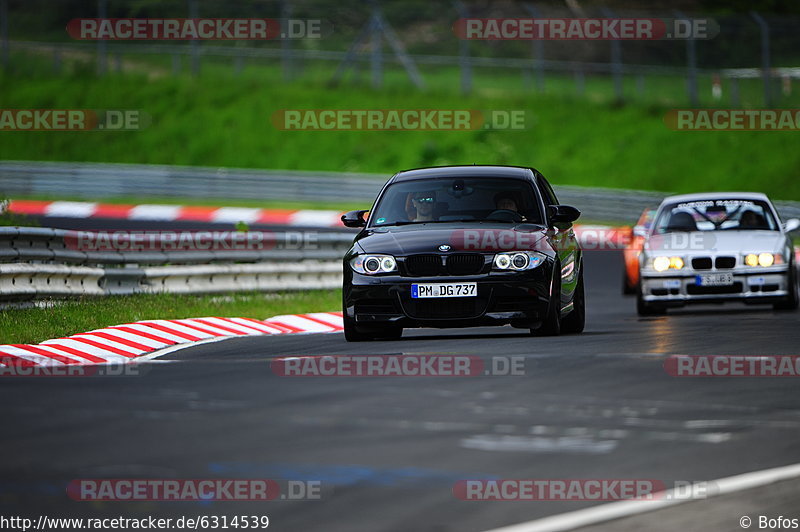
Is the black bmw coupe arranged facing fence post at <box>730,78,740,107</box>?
no

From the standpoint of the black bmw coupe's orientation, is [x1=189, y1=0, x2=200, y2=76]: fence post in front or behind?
behind

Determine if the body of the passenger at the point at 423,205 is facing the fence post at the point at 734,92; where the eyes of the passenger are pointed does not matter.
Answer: no

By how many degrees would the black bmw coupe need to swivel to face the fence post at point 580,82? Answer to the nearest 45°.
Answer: approximately 180°

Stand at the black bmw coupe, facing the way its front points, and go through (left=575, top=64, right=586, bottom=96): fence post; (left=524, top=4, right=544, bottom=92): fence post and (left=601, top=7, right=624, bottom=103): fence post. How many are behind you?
3

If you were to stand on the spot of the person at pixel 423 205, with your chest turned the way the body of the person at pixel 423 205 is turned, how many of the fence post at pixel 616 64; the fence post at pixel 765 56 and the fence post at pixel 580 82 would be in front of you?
0

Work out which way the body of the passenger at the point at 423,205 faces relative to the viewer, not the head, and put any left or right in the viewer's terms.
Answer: facing the viewer

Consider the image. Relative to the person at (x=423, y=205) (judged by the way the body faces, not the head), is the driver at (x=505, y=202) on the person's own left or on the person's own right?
on the person's own left

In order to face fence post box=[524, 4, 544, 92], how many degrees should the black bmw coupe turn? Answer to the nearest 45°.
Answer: approximately 180°

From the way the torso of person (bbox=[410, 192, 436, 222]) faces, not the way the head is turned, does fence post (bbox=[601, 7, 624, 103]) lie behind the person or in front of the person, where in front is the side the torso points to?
behind

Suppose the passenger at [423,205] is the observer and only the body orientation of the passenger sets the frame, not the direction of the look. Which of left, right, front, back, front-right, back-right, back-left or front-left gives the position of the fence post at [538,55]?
back

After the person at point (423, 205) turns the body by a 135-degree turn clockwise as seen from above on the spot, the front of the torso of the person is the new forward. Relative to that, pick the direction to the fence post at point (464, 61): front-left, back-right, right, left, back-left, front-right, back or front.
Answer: front-right

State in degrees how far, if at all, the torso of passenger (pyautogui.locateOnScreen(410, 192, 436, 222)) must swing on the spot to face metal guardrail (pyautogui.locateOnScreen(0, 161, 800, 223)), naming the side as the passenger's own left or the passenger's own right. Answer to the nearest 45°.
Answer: approximately 180°

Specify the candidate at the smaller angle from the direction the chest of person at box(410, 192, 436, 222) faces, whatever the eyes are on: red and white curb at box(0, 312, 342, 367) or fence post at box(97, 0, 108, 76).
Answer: the red and white curb

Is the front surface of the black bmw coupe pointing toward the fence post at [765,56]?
no
